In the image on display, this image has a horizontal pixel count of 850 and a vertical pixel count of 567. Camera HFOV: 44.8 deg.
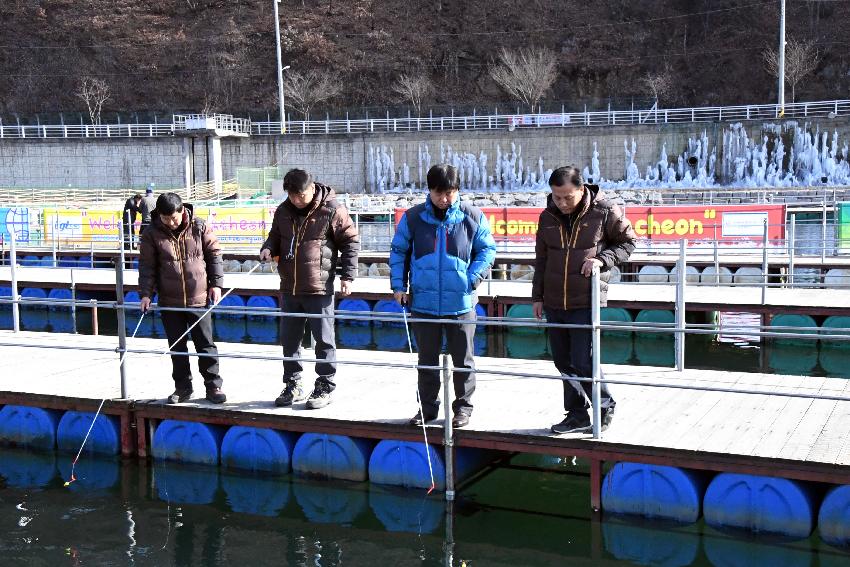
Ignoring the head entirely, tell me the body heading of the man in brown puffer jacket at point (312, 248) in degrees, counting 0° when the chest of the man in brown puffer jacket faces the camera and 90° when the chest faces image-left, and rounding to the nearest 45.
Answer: approximately 45°

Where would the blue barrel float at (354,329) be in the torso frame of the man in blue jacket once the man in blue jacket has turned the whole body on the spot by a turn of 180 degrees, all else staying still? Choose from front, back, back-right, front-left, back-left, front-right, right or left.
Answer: front

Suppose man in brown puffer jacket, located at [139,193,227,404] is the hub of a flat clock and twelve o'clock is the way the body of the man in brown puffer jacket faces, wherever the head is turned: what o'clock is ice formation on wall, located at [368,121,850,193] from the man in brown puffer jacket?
The ice formation on wall is roughly at 7 o'clock from the man in brown puffer jacket.

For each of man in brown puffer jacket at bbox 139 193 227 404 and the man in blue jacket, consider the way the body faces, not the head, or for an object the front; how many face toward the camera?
2

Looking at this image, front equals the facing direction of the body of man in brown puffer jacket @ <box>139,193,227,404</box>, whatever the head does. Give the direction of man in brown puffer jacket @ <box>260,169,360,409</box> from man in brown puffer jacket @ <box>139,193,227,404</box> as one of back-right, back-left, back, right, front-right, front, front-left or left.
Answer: front-left

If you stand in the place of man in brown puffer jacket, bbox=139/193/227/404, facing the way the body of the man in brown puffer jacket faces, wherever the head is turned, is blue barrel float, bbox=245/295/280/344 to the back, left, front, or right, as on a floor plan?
back

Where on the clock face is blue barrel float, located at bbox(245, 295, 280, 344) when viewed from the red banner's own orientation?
The blue barrel float is roughly at 2 o'clock from the red banner.

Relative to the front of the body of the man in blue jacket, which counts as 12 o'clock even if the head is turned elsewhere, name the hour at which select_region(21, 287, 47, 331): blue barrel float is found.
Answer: The blue barrel float is roughly at 5 o'clock from the man in blue jacket.
